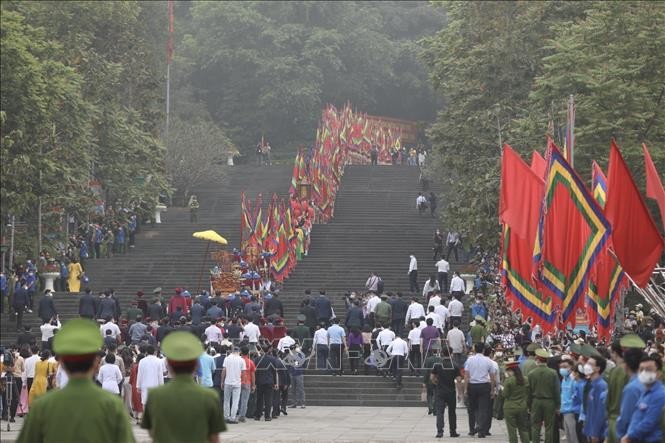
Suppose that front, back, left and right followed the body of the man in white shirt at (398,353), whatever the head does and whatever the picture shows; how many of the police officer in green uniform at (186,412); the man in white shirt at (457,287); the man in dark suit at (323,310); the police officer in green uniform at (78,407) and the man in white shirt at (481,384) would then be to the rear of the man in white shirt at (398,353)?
3

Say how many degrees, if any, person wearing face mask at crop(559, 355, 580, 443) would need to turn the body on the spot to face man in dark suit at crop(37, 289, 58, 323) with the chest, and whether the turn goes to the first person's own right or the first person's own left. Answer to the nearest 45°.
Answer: approximately 90° to the first person's own right

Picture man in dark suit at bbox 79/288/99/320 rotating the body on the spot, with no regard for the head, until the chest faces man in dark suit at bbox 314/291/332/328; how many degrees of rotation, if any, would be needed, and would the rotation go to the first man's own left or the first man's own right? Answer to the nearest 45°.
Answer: approximately 90° to the first man's own right

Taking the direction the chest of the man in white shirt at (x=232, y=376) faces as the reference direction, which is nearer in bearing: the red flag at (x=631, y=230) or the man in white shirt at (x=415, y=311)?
the man in white shirt

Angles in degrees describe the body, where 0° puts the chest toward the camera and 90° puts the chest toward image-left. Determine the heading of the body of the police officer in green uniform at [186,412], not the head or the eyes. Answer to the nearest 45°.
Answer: approximately 180°

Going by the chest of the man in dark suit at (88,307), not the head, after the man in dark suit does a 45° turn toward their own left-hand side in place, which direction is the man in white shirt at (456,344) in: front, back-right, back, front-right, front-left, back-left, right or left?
back

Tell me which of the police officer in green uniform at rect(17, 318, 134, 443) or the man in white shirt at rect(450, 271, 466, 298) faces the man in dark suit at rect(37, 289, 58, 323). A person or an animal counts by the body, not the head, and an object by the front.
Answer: the police officer in green uniform

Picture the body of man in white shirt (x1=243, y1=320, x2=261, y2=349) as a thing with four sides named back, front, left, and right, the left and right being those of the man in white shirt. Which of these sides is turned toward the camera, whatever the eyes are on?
back

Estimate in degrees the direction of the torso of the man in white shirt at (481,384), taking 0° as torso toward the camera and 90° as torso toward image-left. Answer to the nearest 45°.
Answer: approximately 180°

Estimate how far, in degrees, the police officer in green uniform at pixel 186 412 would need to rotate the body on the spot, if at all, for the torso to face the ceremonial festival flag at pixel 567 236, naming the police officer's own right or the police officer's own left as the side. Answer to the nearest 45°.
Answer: approximately 45° to the police officer's own right

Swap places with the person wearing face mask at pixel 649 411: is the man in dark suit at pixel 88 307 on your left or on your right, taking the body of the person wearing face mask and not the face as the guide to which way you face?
on your right

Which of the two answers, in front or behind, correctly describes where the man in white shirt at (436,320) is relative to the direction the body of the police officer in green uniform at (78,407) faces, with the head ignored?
in front

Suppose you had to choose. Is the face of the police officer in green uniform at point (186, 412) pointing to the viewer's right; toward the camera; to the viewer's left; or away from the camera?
away from the camera
